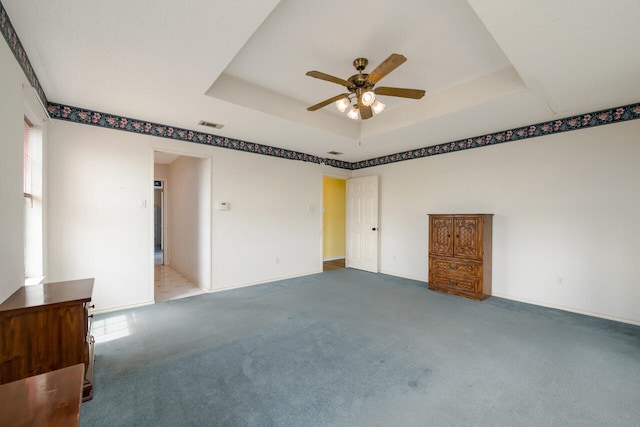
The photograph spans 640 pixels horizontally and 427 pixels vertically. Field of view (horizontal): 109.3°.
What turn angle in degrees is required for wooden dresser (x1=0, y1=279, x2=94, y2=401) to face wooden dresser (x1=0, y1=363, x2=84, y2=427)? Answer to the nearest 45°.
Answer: approximately 90° to its right

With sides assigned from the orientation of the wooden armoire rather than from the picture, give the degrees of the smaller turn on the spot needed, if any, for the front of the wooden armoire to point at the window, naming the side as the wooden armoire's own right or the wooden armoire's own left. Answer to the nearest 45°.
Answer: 0° — it already faces it

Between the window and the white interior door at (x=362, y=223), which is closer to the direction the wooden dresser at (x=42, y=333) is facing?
the white interior door

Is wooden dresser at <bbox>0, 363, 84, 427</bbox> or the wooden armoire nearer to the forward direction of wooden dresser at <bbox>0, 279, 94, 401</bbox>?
the wooden armoire

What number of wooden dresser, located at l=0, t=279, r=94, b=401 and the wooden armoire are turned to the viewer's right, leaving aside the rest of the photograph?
1

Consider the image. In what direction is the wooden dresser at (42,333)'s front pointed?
to the viewer's right

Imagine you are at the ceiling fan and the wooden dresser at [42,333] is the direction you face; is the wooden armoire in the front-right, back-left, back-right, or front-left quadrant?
back-right

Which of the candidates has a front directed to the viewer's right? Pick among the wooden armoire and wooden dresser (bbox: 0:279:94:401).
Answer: the wooden dresser

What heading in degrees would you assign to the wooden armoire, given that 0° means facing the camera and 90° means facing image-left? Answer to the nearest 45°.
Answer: approximately 45°

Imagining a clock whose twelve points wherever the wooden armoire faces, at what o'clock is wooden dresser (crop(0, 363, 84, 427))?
The wooden dresser is roughly at 11 o'clock from the wooden armoire.

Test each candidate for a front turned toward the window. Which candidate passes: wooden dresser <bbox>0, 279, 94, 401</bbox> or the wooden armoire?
the wooden armoire
